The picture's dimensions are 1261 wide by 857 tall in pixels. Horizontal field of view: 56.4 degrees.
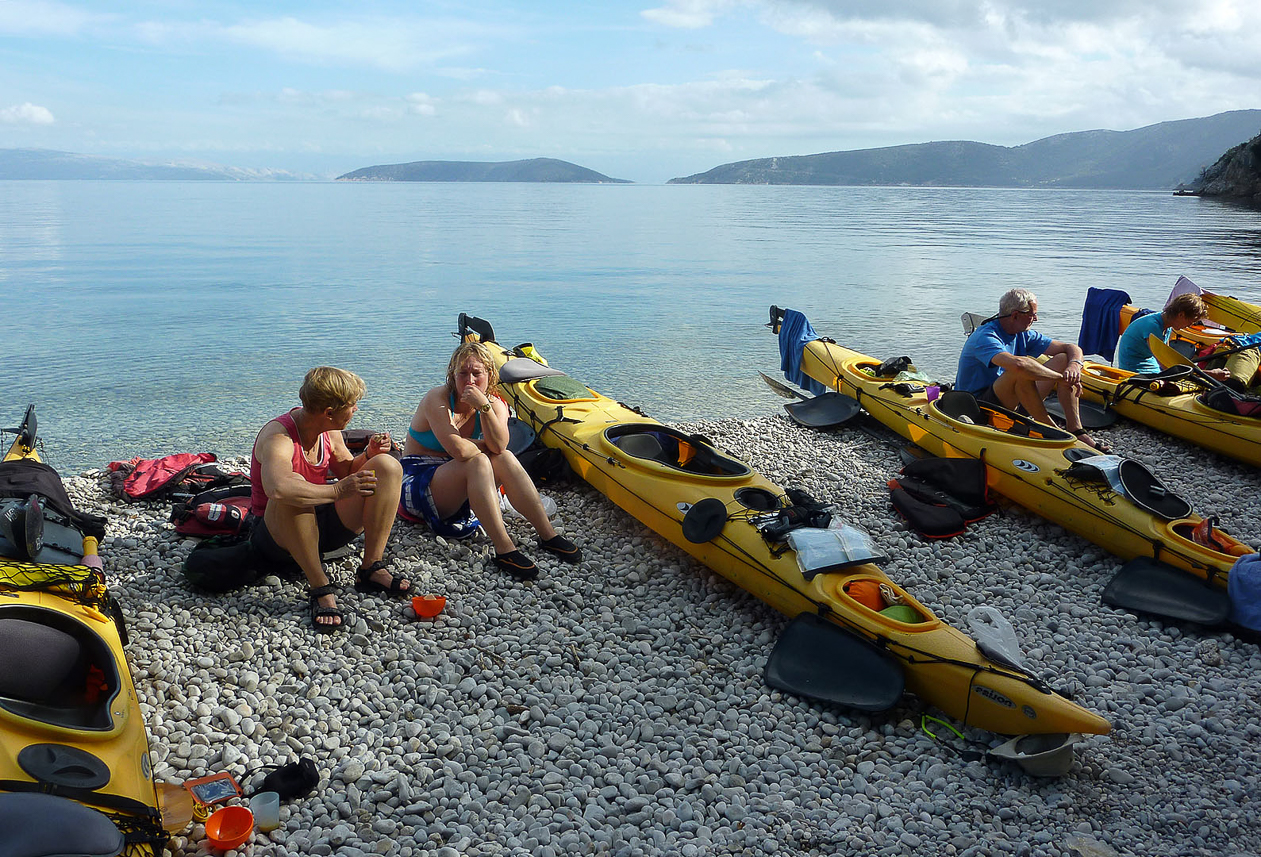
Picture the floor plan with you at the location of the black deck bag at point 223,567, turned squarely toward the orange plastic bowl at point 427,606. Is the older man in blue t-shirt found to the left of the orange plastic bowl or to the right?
left

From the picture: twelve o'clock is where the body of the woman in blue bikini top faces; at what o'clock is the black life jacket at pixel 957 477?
The black life jacket is roughly at 10 o'clock from the woman in blue bikini top.

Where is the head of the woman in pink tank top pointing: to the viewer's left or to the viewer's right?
to the viewer's right

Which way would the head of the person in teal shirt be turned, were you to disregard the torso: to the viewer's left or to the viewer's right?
to the viewer's right

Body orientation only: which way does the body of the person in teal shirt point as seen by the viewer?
to the viewer's right
